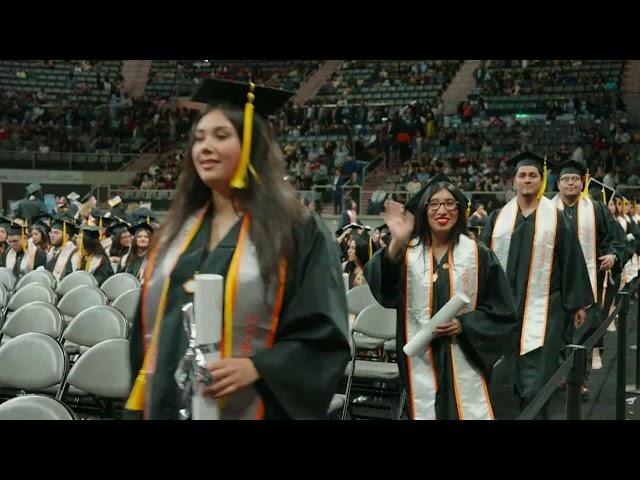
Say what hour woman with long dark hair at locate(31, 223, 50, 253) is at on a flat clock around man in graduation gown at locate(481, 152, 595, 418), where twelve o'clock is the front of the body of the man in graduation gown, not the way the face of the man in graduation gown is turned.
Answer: The woman with long dark hair is roughly at 4 o'clock from the man in graduation gown.

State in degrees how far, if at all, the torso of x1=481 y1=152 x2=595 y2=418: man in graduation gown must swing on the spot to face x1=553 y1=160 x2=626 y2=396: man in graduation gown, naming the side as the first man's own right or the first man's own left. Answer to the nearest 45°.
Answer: approximately 180°

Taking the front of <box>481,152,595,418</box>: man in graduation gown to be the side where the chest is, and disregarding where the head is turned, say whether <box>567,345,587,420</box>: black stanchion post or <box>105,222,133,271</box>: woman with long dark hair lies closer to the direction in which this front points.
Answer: the black stanchion post

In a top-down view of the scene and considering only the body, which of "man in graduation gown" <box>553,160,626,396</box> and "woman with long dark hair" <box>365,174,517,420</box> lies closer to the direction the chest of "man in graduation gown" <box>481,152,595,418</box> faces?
the woman with long dark hair

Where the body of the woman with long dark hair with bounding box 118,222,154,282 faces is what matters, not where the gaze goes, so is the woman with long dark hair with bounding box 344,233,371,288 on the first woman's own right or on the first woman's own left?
on the first woman's own left

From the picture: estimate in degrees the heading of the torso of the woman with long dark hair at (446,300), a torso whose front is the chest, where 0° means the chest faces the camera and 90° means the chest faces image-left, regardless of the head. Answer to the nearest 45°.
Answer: approximately 0°

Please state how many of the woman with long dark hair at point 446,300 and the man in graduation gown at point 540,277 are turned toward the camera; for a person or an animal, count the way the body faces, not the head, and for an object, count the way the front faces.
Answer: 2

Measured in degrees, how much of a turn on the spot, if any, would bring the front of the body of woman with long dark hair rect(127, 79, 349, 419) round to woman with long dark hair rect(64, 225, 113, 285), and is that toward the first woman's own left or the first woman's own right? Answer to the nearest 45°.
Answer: approximately 135° to the first woman's own right

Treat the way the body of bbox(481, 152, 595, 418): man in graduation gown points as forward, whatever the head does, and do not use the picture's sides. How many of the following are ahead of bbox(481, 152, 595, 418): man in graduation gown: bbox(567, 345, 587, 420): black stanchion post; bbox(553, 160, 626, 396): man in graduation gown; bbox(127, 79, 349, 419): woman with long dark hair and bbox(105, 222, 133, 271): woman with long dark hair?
2
